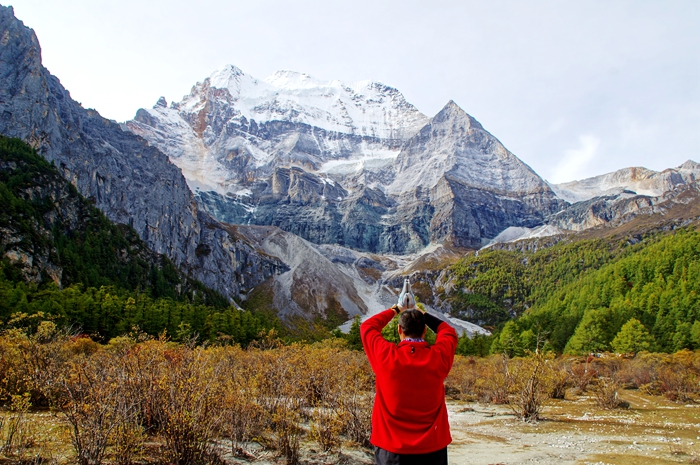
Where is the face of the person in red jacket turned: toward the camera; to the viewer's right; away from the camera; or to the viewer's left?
away from the camera

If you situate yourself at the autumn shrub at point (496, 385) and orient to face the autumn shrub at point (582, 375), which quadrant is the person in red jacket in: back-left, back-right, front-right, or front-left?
back-right

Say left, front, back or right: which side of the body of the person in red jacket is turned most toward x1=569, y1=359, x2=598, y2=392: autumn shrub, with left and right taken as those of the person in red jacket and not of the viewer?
front

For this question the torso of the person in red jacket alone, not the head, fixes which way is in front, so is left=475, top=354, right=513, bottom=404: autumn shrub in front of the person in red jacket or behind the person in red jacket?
in front

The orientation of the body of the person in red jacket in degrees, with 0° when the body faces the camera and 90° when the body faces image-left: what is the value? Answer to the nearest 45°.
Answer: approximately 180°

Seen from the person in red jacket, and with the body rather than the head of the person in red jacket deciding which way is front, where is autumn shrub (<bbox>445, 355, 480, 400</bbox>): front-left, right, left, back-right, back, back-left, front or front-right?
front

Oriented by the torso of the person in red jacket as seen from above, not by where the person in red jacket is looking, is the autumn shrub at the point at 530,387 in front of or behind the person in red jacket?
in front

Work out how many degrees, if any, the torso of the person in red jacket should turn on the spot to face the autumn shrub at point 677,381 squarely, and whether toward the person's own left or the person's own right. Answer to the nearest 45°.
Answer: approximately 45° to the person's own right

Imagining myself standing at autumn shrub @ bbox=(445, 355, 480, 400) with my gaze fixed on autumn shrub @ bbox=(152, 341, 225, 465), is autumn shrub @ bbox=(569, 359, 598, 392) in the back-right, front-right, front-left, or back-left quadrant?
back-left

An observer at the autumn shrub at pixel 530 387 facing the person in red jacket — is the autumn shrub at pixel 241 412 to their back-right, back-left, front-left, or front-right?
front-right

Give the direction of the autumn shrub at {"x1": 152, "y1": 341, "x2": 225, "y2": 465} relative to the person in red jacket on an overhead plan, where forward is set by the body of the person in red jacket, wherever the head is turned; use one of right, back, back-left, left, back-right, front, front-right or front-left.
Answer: front-left
